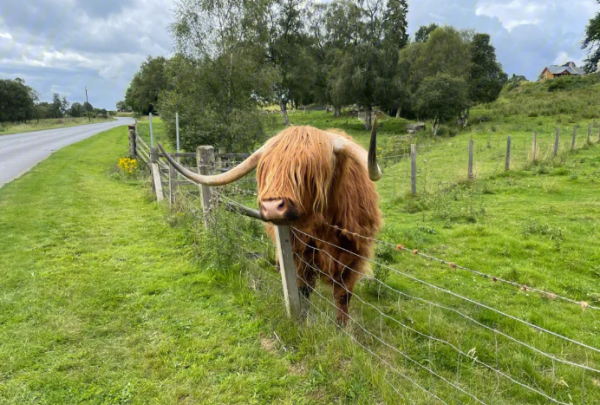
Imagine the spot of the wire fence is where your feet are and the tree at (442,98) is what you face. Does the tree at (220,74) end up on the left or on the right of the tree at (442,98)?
left

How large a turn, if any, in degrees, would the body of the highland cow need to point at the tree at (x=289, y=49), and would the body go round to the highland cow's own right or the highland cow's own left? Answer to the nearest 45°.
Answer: approximately 135° to the highland cow's own right

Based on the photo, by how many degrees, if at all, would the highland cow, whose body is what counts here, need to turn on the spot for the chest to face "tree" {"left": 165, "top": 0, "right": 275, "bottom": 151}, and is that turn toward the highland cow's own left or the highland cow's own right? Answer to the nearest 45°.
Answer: approximately 135° to the highland cow's own right

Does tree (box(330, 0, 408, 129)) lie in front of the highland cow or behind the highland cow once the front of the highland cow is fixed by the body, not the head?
behind

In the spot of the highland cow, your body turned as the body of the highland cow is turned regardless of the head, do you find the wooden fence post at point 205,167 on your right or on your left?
on your right

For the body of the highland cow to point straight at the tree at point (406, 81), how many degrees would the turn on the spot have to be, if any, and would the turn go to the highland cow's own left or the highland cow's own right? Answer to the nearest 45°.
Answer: approximately 135° to the highland cow's own right

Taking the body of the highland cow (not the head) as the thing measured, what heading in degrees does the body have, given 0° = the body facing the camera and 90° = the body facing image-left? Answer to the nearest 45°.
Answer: approximately 45°
